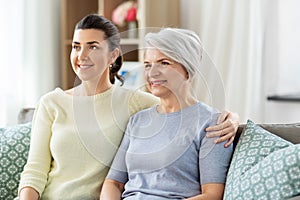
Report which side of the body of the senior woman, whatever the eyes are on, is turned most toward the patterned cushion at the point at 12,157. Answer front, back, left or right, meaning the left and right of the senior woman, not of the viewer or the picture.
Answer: right

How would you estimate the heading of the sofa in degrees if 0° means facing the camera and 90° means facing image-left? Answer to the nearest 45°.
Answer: approximately 0°

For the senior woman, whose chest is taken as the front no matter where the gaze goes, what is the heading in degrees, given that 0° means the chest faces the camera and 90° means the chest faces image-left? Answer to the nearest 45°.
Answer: approximately 45°
